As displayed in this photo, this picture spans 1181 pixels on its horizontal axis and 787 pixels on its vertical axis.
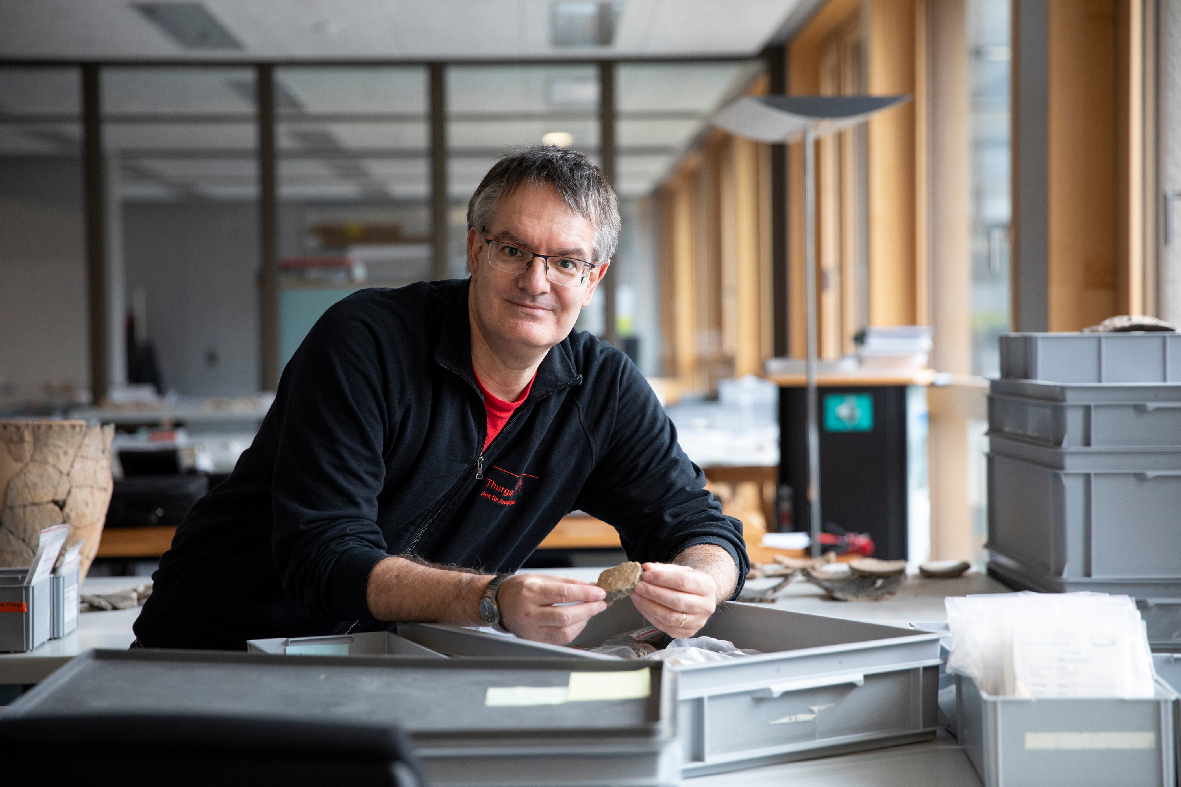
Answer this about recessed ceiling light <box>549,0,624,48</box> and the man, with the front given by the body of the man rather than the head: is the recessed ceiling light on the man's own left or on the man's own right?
on the man's own left

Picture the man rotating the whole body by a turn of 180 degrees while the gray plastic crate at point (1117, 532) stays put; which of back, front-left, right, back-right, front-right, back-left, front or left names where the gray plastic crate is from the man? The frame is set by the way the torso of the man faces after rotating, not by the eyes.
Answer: back-right

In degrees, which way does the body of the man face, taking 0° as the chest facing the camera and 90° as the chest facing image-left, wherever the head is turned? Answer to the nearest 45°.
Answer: approximately 315°
